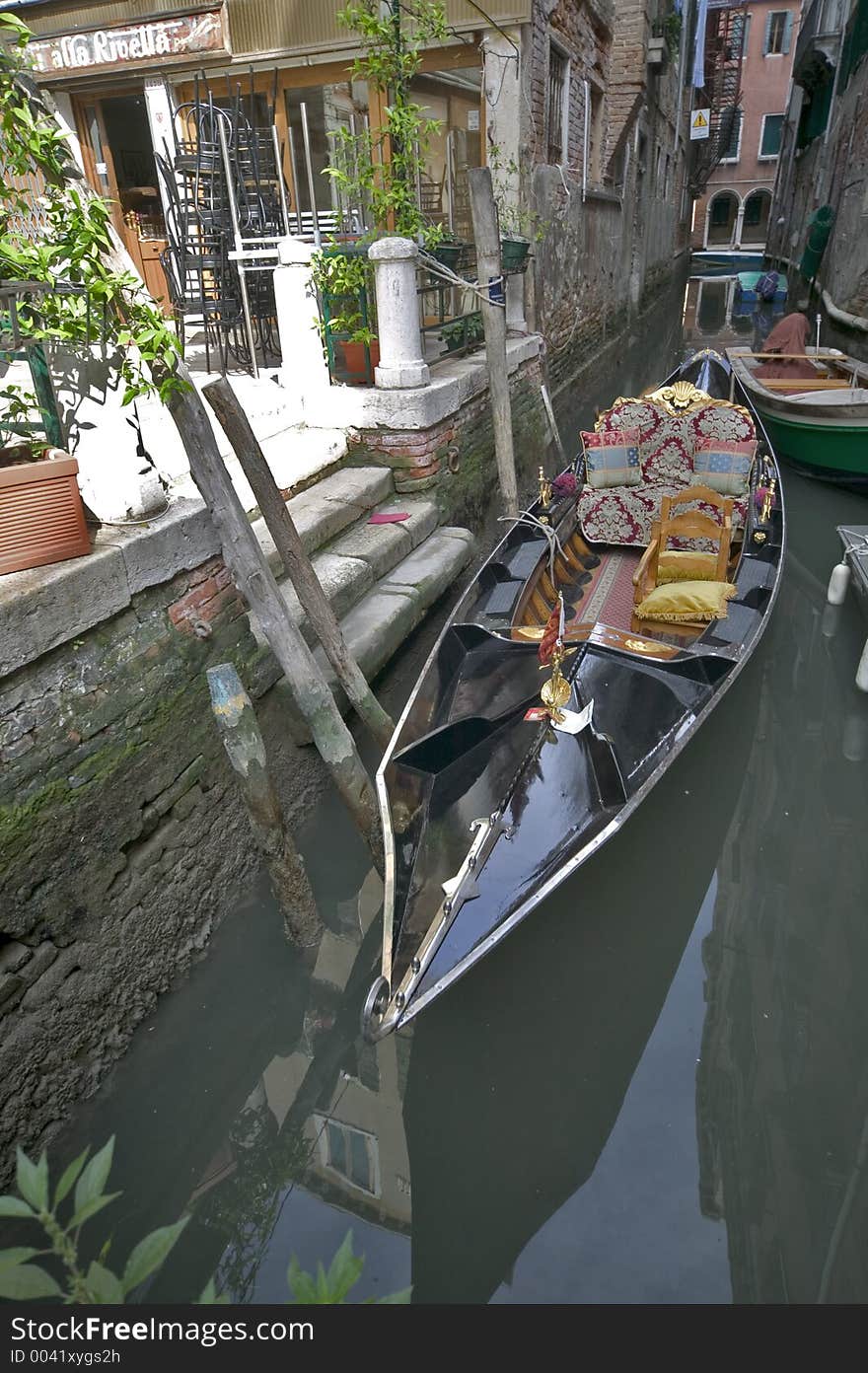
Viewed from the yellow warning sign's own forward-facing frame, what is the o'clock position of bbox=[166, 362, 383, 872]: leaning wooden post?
The leaning wooden post is roughly at 12 o'clock from the yellow warning sign.

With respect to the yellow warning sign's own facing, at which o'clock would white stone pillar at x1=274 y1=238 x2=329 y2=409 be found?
The white stone pillar is roughly at 12 o'clock from the yellow warning sign.

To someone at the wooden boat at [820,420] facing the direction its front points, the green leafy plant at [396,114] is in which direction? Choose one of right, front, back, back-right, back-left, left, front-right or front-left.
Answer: right

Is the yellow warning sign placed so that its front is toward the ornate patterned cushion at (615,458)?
yes

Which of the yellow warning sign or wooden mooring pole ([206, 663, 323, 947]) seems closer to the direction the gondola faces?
the wooden mooring pole

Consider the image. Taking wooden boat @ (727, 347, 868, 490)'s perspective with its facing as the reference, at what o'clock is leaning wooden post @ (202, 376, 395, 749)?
The leaning wooden post is roughly at 2 o'clock from the wooden boat.

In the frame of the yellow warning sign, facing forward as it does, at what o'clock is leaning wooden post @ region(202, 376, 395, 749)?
The leaning wooden post is roughly at 12 o'clock from the yellow warning sign.

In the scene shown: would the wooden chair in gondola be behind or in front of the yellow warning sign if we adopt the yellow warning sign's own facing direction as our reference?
in front

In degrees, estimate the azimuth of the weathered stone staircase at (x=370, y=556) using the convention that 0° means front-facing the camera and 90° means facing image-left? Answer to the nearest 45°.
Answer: approximately 315°
